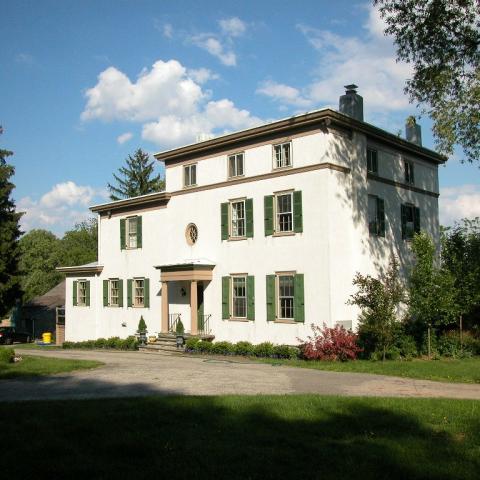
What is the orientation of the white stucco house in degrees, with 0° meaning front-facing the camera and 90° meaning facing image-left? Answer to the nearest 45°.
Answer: approximately 45°

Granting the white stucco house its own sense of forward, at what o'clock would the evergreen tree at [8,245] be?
The evergreen tree is roughly at 3 o'clock from the white stucco house.

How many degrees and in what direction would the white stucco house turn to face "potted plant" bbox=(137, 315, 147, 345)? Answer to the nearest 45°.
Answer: approximately 90° to its right
